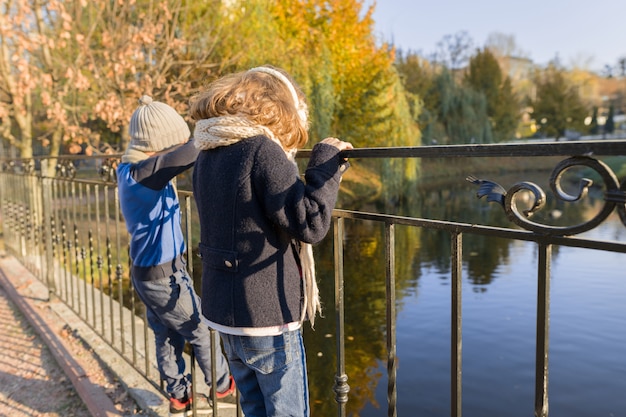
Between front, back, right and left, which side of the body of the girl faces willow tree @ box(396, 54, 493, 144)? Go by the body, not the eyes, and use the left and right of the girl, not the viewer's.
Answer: front

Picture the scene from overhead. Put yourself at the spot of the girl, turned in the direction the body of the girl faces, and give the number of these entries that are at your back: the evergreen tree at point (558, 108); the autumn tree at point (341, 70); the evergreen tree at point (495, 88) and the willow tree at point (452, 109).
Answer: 0

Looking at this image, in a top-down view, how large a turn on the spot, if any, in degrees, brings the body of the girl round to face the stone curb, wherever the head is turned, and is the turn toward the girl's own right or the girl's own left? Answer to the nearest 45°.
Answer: approximately 90° to the girl's own left

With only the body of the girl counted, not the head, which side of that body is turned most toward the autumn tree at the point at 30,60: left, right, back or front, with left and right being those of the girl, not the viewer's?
left

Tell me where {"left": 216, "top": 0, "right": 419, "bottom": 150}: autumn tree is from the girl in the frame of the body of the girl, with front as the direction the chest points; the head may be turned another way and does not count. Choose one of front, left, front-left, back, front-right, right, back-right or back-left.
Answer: front-left

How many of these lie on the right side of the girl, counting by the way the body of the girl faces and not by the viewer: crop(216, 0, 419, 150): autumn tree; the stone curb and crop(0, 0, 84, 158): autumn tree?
0

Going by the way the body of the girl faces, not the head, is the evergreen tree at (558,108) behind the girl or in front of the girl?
in front

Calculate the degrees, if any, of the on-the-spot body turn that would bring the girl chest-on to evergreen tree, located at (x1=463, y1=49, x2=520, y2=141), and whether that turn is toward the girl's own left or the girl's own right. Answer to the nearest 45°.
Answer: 0° — they already face it

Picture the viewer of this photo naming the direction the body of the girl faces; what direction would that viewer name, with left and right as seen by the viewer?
facing away from the viewer and to the right of the viewer

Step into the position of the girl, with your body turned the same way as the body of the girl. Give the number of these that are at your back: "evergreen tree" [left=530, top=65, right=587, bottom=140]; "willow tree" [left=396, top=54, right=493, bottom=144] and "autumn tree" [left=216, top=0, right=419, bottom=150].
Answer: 0

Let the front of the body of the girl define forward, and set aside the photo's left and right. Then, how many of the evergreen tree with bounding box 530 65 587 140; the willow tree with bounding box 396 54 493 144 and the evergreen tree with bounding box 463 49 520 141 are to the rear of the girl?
0

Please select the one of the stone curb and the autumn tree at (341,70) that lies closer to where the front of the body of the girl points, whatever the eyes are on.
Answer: the autumn tree
